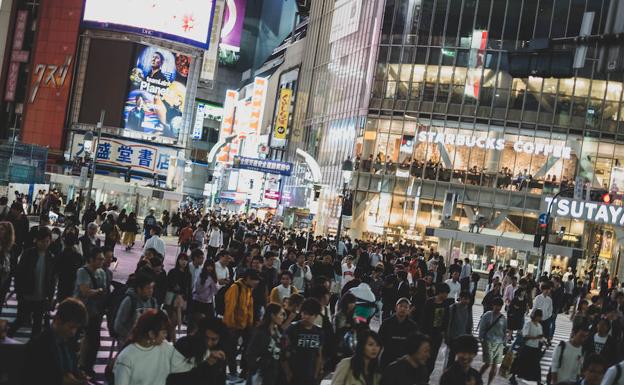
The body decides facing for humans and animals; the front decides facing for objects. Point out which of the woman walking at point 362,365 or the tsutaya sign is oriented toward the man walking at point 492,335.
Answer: the tsutaya sign

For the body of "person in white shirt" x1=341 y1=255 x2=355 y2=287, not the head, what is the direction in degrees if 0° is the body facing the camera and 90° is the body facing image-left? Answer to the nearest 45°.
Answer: approximately 0°

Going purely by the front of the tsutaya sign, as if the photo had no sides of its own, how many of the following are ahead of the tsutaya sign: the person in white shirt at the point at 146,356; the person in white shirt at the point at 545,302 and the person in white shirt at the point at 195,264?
3
